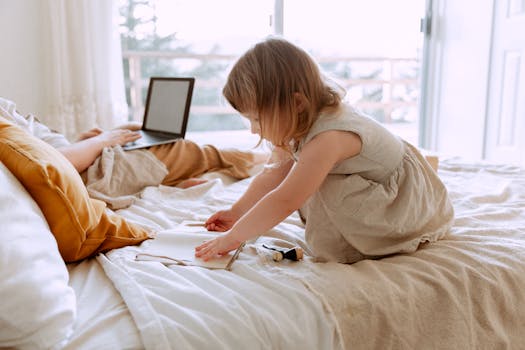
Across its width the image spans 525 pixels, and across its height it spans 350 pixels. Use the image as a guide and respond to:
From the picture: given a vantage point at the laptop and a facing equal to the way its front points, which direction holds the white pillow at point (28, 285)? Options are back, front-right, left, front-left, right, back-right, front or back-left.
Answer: front-left

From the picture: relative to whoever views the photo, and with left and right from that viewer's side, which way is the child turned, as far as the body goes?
facing to the left of the viewer

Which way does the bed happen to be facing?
to the viewer's right

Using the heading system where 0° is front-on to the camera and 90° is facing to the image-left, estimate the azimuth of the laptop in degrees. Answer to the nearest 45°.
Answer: approximately 45°

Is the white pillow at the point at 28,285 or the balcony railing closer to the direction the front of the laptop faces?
the white pillow

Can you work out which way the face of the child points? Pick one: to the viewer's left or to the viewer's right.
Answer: to the viewer's left

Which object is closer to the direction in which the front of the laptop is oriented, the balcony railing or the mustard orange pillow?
the mustard orange pillow

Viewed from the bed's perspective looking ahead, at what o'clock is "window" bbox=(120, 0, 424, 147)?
The window is roughly at 9 o'clock from the bed.

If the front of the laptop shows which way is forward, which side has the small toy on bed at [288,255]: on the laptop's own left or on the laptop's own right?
on the laptop's own left

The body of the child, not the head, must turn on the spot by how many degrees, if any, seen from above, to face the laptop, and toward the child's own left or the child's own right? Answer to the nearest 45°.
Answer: approximately 45° to the child's own right

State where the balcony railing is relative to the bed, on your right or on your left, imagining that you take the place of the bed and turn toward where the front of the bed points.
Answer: on your left
